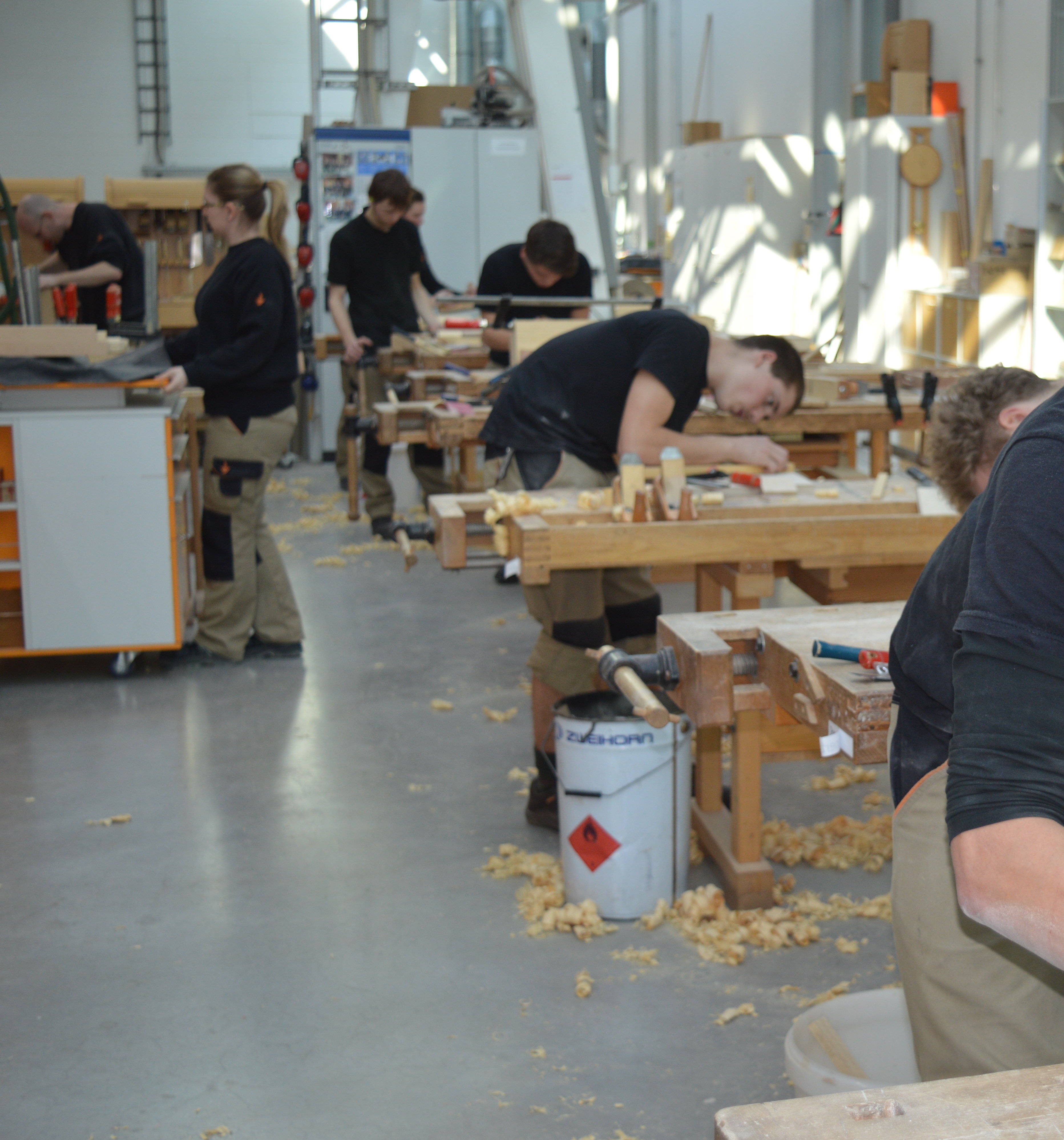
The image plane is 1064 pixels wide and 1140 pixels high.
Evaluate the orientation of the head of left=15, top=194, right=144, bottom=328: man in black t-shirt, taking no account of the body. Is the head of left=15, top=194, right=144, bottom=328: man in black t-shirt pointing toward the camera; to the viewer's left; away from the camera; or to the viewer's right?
to the viewer's left

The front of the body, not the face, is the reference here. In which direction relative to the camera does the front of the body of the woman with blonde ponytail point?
to the viewer's left

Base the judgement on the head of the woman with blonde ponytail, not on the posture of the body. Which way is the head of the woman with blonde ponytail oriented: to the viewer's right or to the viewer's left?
to the viewer's left

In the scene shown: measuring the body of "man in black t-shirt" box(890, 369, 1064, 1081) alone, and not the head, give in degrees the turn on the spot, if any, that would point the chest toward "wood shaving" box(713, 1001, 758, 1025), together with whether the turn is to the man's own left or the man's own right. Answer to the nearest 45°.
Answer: approximately 90° to the man's own left

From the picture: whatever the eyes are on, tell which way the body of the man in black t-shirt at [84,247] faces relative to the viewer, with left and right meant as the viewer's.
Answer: facing to the left of the viewer

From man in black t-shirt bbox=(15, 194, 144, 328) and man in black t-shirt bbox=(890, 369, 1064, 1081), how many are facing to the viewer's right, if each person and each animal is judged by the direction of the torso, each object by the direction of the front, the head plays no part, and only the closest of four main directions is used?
1

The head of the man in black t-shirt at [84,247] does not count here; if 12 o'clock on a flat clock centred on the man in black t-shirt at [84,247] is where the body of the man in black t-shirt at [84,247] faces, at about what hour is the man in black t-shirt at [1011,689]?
the man in black t-shirt at [1011,689] is roughly at 9 o'clock from the man in black t-shirt at [84,247].
